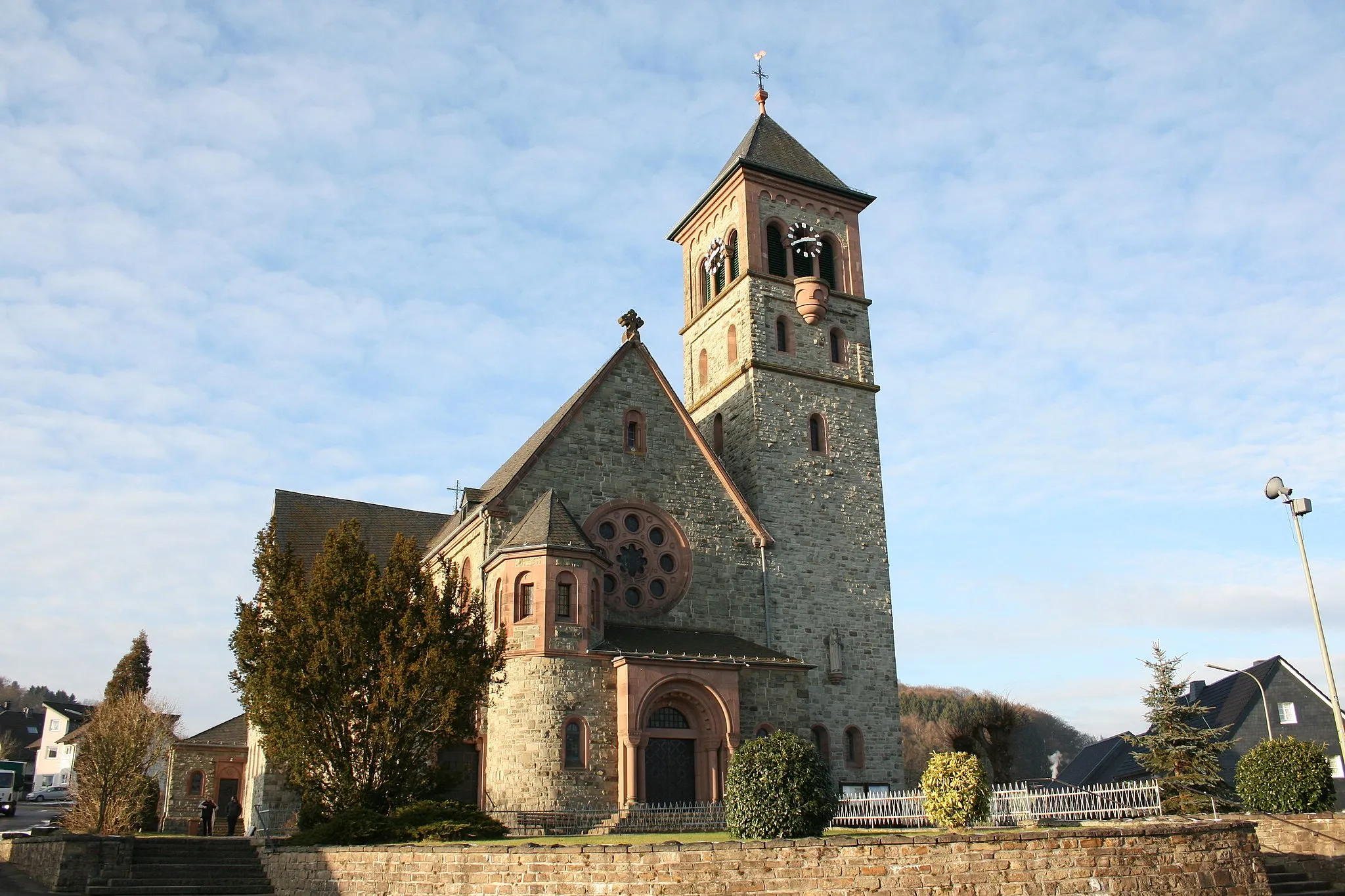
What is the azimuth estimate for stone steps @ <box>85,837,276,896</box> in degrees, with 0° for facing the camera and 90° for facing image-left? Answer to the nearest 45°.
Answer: approximately 0°

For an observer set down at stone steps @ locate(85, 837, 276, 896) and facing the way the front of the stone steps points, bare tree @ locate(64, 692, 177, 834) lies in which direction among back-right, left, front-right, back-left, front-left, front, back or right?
back

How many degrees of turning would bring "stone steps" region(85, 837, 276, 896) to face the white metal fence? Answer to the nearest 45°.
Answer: approximately 90° to its left

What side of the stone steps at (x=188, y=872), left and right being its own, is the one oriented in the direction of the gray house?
left

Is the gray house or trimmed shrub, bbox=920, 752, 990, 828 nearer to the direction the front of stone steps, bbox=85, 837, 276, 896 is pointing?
the trimmed shrub

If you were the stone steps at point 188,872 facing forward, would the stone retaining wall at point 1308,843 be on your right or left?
on your left

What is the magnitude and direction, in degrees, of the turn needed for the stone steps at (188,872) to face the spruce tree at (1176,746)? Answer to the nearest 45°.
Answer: approximately 90° to its left

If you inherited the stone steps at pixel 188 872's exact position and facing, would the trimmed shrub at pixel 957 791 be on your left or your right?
on your left

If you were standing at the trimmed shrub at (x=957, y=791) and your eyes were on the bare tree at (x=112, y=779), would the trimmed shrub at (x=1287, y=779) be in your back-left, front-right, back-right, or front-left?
back-right
